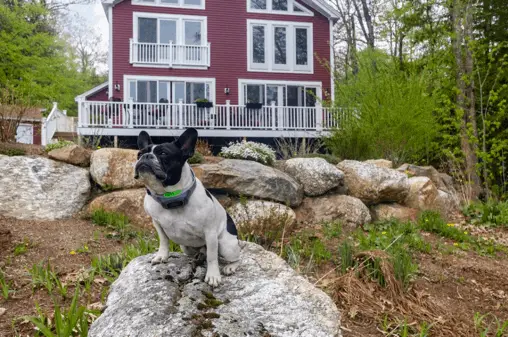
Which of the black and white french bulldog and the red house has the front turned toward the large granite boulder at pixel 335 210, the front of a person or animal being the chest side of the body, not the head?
the red house

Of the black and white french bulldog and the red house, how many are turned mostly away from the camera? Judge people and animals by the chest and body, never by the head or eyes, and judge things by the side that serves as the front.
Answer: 0

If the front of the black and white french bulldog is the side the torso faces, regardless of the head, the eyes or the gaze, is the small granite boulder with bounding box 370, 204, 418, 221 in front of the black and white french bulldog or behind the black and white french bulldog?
behind

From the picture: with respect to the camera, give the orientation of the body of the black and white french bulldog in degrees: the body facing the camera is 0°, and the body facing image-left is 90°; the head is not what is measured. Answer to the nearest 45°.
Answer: approximately 45°

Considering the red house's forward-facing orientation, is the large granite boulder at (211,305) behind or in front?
in front

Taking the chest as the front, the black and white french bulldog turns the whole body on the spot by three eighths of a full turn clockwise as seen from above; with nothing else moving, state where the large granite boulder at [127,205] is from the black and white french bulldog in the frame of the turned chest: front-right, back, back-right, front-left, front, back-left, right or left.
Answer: front

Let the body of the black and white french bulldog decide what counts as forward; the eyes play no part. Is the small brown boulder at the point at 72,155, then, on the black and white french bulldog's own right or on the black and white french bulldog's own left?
on the black and white french bulldog's own right

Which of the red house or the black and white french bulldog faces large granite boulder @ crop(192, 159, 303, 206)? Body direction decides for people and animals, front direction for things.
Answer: the red house

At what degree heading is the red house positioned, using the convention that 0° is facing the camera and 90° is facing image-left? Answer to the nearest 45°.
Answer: approximately 0°
